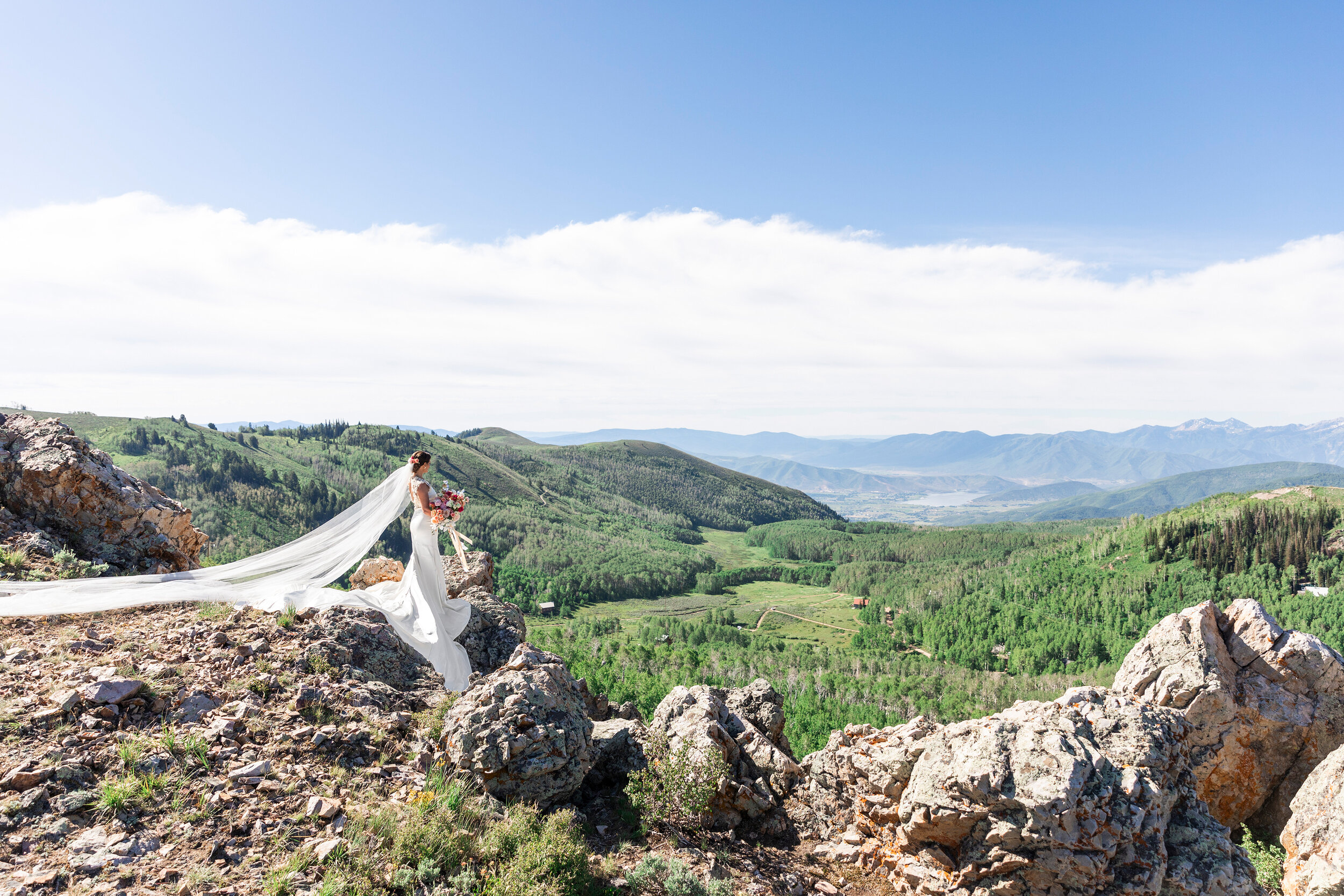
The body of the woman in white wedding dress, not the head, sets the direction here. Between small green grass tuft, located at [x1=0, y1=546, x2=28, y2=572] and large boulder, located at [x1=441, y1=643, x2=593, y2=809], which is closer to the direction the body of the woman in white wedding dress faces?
the large boulder

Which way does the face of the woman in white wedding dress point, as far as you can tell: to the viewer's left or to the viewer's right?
to the viewer's right

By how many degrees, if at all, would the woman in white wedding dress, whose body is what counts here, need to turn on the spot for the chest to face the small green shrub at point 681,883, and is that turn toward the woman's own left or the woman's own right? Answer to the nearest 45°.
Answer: approximately 90° to the woman's own right

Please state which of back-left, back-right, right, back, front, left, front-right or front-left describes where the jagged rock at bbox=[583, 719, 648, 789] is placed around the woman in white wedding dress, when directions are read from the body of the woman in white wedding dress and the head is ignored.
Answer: front-right

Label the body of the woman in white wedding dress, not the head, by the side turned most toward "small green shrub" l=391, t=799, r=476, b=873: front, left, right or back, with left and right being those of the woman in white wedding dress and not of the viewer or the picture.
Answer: right

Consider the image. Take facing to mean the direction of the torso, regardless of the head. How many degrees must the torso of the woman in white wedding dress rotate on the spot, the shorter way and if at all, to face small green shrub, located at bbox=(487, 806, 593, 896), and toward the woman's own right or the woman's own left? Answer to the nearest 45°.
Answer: approximately 90° to the woman's own right

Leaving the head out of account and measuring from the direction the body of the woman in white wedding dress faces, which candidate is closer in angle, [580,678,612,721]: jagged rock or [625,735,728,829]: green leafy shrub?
the jagged rock

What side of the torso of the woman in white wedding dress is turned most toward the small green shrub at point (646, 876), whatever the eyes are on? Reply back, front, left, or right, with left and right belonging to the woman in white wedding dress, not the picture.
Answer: right

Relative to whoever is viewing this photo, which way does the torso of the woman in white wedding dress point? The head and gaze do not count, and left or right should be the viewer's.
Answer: facing to the right of the viewer
